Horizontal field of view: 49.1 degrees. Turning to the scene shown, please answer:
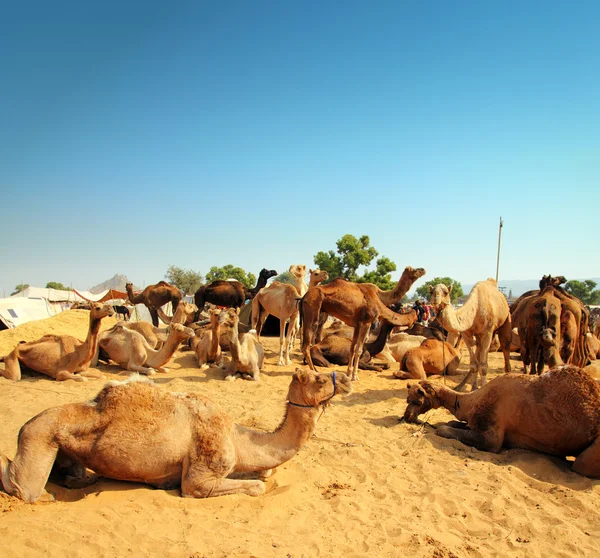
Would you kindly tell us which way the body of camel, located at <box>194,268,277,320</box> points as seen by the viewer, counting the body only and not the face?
to the viewer's right

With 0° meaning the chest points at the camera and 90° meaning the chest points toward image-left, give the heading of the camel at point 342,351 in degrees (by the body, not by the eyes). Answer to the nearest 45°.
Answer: approximately 270°

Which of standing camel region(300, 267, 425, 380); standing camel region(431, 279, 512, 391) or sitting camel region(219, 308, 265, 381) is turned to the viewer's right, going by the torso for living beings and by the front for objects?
standing camel region(300, 267, 425, 380)

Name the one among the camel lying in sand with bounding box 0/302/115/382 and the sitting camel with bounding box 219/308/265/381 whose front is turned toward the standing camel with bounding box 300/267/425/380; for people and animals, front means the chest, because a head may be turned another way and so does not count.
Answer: the camel lying in sand

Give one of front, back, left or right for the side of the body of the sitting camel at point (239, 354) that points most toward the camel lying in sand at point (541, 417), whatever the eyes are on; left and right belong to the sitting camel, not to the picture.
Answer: left

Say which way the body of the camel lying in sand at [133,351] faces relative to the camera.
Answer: to the viewer's right

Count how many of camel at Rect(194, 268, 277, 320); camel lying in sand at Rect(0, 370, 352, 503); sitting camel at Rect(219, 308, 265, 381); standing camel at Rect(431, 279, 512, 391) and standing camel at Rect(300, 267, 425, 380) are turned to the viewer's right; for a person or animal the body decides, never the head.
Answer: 3

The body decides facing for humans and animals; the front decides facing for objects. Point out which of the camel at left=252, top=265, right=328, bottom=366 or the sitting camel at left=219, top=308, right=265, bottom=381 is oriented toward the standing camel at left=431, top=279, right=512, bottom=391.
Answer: the camel

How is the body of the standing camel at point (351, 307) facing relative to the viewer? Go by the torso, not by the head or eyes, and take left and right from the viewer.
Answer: facing to the right of the viewer

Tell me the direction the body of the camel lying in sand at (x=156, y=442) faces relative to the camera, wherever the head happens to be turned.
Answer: to the viewer's right
